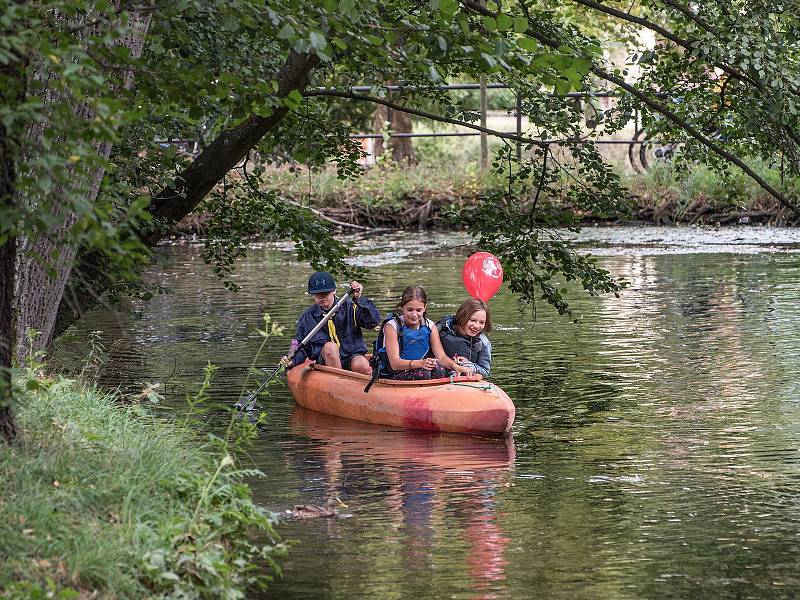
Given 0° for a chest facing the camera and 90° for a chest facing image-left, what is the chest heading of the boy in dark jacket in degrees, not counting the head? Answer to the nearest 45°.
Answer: approximately 0°

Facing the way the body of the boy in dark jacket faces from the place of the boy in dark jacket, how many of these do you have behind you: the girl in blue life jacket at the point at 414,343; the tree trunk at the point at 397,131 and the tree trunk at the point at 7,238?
1

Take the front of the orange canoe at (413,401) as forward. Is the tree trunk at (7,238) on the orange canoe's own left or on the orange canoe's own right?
on the orange canoe's own right

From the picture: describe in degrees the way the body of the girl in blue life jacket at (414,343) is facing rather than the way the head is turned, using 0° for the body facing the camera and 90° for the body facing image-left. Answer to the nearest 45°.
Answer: approximately 315°

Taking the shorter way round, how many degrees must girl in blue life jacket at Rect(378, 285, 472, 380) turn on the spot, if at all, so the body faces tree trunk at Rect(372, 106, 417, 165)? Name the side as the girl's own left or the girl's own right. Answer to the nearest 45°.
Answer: approximately 135° to the girl's own left
